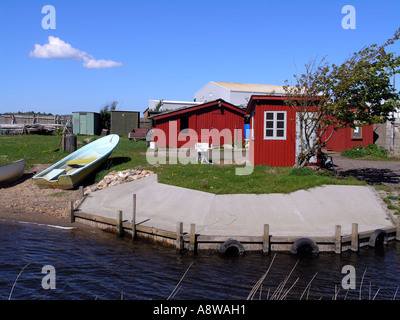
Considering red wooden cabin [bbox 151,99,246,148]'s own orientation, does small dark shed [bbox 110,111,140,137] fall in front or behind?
behind

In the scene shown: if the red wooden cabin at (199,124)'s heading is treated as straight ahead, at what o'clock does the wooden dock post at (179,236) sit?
The wooden dock post is roughly at 12 o'clock from the red wooden cabin.

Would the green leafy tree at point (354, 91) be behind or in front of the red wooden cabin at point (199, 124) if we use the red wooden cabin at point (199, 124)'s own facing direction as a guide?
in front

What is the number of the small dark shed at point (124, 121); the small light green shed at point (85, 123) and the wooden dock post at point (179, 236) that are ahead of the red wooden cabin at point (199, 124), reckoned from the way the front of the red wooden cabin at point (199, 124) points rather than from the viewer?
1

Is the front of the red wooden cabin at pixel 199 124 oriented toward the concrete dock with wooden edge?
yes

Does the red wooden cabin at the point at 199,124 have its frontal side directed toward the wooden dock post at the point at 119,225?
yes

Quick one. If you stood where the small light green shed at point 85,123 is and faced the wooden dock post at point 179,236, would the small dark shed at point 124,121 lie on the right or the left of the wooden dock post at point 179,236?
left

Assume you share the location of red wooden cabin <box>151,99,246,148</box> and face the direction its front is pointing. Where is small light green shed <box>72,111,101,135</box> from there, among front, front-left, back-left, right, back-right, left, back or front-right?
back-right

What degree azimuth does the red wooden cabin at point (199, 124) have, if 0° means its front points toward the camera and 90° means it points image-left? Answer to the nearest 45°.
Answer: approximately 0°

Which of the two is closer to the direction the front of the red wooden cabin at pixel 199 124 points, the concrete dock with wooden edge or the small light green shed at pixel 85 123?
the concrete dock with wooden edge
